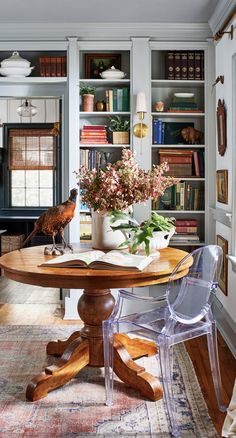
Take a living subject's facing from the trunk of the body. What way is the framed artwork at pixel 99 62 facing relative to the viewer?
toward the camera

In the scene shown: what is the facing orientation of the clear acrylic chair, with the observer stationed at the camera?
facing away from the viewer and to the left of the viewer

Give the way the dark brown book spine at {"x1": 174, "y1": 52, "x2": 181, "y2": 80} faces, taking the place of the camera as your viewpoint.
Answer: facing the viewer

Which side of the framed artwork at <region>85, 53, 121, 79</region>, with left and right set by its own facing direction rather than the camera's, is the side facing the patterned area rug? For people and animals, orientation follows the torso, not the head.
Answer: front

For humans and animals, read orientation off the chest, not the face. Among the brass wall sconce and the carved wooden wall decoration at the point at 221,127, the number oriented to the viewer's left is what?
1

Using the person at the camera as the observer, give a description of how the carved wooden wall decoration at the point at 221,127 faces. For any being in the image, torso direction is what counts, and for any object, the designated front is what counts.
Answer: facing to the left of the viewer

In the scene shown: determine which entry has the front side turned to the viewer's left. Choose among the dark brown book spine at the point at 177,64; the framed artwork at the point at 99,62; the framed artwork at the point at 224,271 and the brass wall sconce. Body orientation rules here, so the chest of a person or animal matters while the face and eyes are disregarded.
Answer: the framed artwork at the point at 224,271

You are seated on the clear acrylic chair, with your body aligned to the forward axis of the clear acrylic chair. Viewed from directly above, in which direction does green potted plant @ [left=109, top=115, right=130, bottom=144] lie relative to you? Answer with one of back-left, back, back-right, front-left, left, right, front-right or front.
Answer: front-right

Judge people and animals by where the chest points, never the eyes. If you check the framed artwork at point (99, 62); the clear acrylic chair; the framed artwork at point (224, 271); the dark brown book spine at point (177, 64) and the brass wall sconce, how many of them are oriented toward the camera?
3

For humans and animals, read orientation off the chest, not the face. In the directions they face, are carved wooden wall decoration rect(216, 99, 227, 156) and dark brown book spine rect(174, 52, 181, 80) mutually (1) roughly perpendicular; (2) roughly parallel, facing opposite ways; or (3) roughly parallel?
roughly perpendicular

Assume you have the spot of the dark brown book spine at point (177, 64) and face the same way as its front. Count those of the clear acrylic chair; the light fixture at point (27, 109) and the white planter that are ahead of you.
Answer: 2

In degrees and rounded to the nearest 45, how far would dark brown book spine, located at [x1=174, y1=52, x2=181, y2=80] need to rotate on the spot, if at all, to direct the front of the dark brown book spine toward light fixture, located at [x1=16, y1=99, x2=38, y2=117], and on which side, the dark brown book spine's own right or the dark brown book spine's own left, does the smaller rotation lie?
approximately 135° to the dark brown book spine's own right

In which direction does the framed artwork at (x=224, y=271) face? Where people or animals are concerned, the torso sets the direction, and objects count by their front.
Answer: to the viewer's left

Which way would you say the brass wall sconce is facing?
toward the camera

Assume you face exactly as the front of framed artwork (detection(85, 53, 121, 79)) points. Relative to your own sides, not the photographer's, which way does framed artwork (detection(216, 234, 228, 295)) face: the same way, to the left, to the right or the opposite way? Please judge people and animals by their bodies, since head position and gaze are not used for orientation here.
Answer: to the right
